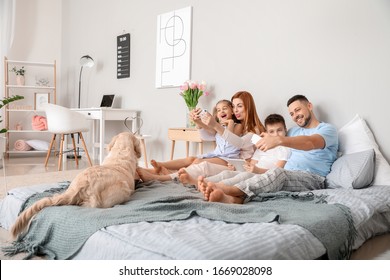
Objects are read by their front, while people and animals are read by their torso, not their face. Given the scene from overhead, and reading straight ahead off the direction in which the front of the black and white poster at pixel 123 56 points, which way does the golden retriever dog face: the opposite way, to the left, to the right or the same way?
the opposite way

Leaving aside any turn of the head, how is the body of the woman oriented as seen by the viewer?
to the viewer's left

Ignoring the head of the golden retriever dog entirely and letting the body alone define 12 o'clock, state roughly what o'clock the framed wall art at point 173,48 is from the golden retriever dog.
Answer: The framed wall art is roughly at 11 o'clock from the golden retriever dog.

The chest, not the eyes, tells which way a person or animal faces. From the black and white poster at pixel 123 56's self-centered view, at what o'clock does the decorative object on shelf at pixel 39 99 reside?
The decorative object on shelf is roughly at 3 o'clock from the black and white poster.

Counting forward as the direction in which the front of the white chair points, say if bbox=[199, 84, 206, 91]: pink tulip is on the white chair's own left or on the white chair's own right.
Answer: on the white chair's own right

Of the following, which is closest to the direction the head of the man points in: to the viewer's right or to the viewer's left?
to the viewer's left

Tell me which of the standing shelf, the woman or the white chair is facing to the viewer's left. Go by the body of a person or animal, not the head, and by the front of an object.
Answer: the woman

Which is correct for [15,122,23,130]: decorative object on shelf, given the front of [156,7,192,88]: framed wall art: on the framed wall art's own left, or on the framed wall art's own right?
on the framed wall art's own right

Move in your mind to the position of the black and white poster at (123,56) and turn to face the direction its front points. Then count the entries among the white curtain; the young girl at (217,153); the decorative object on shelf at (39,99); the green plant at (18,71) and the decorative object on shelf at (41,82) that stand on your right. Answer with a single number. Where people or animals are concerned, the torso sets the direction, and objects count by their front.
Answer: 4

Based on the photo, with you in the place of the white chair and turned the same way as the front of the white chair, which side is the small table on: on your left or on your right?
on your right

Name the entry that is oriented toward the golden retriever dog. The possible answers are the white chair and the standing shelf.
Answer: the standing shelf

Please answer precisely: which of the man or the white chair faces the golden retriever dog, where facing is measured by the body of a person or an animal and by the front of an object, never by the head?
the man

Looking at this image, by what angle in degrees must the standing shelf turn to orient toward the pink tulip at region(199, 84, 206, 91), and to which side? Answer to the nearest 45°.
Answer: approximately 45° to its left
